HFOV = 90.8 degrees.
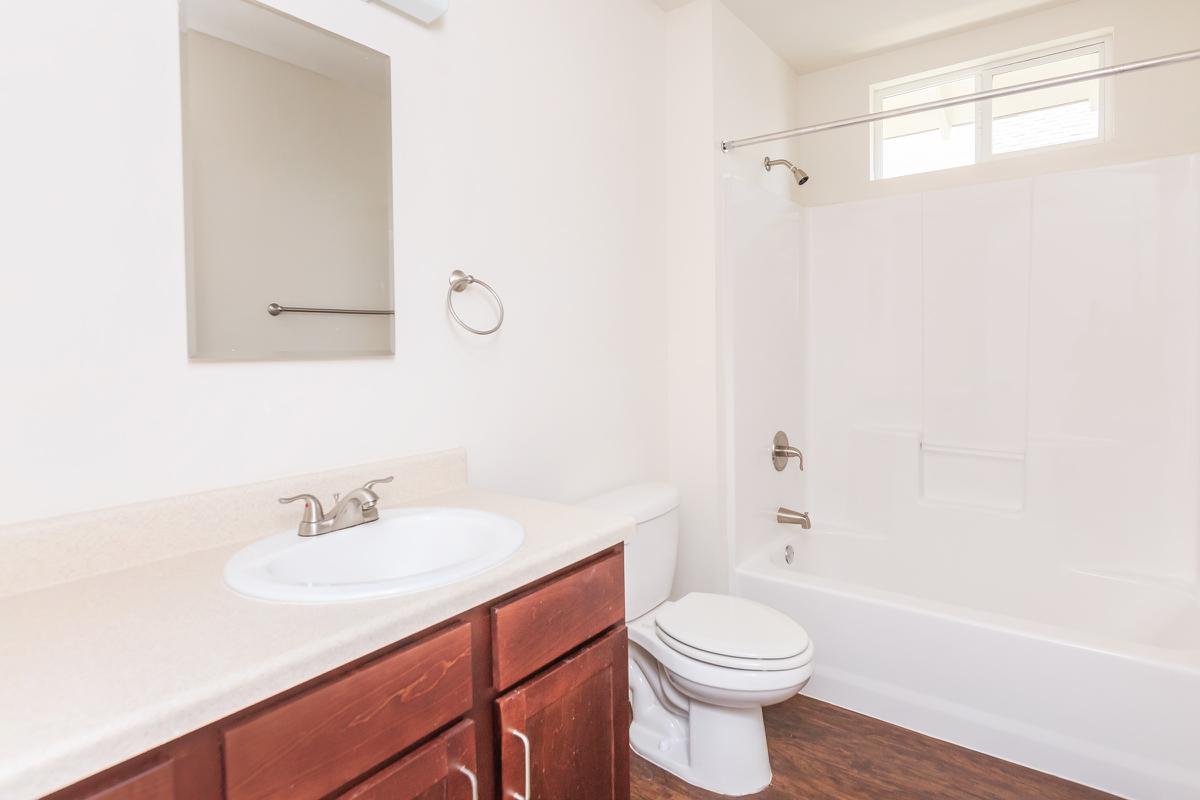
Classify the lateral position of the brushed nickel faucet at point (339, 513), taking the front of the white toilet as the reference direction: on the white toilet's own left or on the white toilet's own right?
on the white toilet's own right

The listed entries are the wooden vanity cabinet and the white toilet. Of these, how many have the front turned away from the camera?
0

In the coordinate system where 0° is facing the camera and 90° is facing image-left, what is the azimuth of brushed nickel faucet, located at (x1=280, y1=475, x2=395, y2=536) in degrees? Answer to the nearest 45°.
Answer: approximately 315°

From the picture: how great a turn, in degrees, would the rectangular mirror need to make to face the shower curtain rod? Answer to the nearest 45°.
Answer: approximately 45° to its left

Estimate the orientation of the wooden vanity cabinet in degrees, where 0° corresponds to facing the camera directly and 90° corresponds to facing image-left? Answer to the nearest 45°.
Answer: approximately 315°

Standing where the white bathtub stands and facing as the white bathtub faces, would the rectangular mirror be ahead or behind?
ahead

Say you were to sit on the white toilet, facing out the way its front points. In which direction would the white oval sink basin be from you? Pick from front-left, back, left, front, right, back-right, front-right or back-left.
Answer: right

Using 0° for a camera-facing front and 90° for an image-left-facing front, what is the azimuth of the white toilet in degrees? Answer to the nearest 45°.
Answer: approximately 315°
